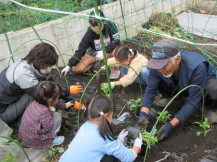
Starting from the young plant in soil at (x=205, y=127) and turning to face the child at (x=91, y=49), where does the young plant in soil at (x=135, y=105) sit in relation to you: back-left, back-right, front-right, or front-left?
front-left

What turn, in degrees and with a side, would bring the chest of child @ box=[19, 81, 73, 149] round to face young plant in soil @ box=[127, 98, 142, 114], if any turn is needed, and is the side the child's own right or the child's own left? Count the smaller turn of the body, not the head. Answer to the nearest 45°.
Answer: approximately 45° to the child's own right

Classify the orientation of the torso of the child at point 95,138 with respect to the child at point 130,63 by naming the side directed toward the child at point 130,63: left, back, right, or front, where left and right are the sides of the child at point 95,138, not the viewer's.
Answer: front

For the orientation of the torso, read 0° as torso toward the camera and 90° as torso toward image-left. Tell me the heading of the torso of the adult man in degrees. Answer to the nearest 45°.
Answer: approximately 45°

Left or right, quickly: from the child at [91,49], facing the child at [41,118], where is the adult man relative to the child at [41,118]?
left

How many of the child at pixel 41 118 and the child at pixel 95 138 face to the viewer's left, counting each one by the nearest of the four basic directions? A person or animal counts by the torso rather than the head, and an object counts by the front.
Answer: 0

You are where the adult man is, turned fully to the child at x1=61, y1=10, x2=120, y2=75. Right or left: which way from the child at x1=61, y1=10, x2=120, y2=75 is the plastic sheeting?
right

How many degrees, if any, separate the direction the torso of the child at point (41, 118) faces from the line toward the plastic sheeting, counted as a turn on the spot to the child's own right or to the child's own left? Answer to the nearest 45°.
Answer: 0° — they already face it

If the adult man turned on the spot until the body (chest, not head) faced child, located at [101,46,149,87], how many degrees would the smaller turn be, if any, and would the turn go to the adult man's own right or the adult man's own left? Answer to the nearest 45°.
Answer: approximately 90° to the adult man's own right

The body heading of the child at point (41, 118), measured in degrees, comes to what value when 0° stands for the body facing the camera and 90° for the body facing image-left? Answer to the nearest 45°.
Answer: approximately 225°

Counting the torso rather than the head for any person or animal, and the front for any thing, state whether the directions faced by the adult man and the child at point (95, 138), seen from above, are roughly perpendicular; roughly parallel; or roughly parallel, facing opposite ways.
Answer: roughly parallel, facing opposite ways

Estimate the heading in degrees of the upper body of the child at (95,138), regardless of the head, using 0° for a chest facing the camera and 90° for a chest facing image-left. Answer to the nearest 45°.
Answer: approximately 225°

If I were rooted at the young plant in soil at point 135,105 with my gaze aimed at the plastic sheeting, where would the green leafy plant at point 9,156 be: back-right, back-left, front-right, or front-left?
back-left

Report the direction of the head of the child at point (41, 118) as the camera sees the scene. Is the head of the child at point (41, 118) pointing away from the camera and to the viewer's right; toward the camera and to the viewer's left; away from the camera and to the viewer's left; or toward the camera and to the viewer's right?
away from the camera and to the viewer's right

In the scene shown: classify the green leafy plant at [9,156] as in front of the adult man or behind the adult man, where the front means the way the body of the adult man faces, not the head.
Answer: in front

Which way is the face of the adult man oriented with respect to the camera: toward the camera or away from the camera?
toward the camera

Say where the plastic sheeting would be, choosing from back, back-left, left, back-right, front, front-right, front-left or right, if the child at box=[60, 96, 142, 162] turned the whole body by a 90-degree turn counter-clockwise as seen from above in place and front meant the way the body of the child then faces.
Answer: right

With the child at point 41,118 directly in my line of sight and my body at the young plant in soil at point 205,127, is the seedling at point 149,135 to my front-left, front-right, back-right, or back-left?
front-left
